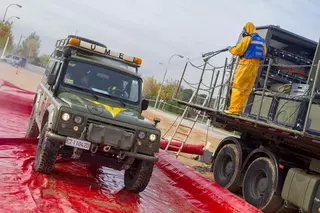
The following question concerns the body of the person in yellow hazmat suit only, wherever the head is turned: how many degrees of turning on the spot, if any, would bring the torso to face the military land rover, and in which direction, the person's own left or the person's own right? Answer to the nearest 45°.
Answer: approximately 90° to the person's own left

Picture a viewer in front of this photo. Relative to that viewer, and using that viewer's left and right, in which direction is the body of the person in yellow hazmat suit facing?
facing away from the viewer and to the left of the viewer
